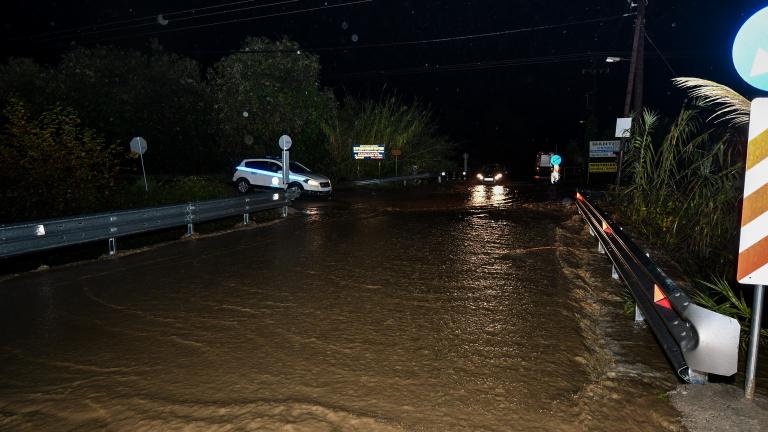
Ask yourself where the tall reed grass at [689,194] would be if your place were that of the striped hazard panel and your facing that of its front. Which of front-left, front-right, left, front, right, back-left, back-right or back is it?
back

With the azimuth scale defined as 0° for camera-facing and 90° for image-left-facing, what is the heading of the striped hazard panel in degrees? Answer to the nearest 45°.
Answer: approximately 0°

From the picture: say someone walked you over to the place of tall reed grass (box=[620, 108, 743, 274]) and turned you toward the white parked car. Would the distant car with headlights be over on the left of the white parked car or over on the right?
right

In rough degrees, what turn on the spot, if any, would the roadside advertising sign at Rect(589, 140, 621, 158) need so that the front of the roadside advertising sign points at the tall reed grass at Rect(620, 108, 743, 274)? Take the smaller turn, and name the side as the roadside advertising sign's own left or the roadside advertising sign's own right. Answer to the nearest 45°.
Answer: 0° — it already faces it

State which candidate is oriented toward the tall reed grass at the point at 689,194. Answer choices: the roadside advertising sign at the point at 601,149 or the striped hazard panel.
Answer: the roadside advertising sign

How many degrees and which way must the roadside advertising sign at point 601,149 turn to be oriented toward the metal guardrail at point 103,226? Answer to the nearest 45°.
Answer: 0° — it already faces it

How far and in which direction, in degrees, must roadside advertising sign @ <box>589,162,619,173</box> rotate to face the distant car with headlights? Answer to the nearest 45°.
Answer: approximately 90° to its right

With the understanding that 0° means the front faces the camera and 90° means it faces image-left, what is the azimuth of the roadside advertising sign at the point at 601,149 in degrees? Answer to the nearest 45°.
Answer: approximately 0°
